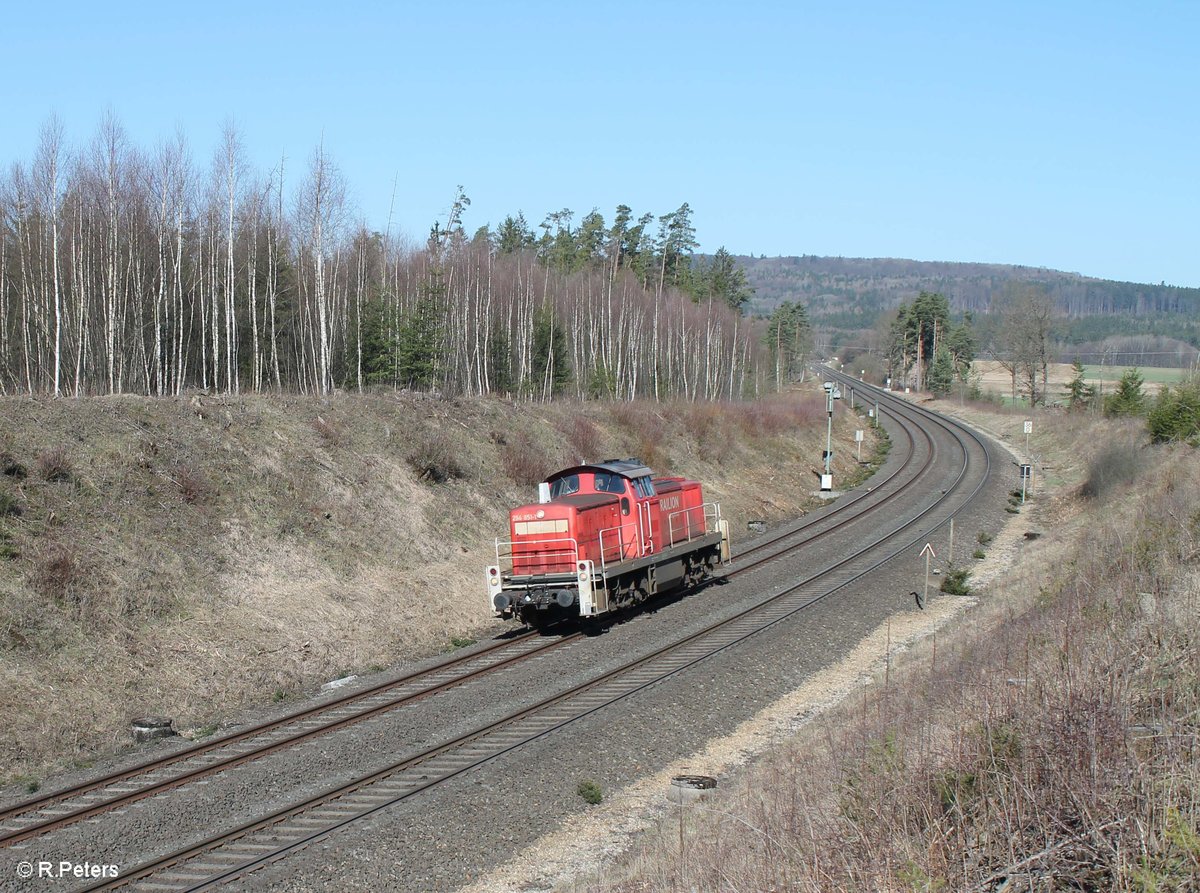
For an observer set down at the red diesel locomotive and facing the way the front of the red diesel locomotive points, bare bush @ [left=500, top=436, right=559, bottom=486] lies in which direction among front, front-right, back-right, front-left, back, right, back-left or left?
back-right

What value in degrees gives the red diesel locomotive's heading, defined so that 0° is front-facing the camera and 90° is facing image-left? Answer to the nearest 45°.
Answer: approximately 45°

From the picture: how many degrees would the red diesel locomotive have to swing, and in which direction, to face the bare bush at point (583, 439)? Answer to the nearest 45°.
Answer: approximately 135° to its right

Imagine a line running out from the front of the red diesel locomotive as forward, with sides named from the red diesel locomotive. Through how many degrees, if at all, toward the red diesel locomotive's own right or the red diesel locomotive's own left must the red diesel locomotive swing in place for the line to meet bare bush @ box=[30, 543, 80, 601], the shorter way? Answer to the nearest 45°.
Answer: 0° — it already faces it

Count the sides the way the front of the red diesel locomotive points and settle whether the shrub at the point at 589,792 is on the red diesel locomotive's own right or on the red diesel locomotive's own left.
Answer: on the red diesel locomotive's own left

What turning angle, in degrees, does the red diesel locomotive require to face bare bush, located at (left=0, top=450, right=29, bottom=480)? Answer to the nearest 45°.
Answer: approximately 45° to its right

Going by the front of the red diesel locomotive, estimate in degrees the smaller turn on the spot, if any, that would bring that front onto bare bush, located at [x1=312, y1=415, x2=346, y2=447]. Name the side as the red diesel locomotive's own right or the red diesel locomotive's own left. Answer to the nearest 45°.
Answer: approximately 90° to the red diesel locomotive's own right

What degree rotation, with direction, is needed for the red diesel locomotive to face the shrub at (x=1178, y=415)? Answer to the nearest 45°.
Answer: approximately 180°
